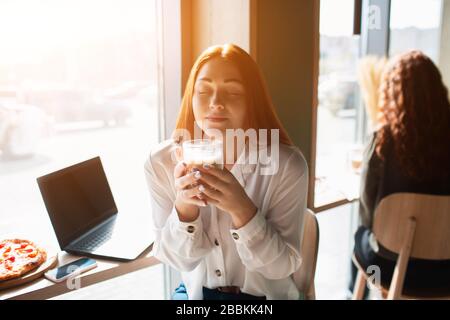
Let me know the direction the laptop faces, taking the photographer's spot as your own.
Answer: facing the viewer and to the right of the viewer

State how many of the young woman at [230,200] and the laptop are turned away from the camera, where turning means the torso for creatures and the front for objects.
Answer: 0

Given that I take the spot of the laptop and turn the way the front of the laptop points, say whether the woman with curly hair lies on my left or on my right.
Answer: on my left

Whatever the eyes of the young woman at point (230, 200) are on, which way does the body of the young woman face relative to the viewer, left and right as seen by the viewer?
facing the viewer

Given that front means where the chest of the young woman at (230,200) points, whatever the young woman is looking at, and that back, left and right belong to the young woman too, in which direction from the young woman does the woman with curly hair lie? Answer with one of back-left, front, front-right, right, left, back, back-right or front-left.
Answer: back-left

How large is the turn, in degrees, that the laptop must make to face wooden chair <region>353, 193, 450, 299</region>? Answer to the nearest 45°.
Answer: approximately 45° to its left
